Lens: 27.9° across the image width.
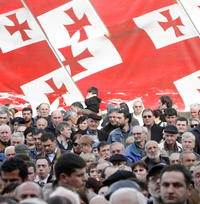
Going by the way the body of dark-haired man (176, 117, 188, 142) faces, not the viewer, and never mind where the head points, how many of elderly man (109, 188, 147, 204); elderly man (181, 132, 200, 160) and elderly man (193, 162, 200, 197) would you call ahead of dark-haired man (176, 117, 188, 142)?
3

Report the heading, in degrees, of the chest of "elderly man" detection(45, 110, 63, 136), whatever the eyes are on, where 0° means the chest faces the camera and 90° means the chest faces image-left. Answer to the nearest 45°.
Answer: approximately 315°

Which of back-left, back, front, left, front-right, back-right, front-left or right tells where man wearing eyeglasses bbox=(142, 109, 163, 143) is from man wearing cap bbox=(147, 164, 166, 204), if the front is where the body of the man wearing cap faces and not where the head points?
back-left
